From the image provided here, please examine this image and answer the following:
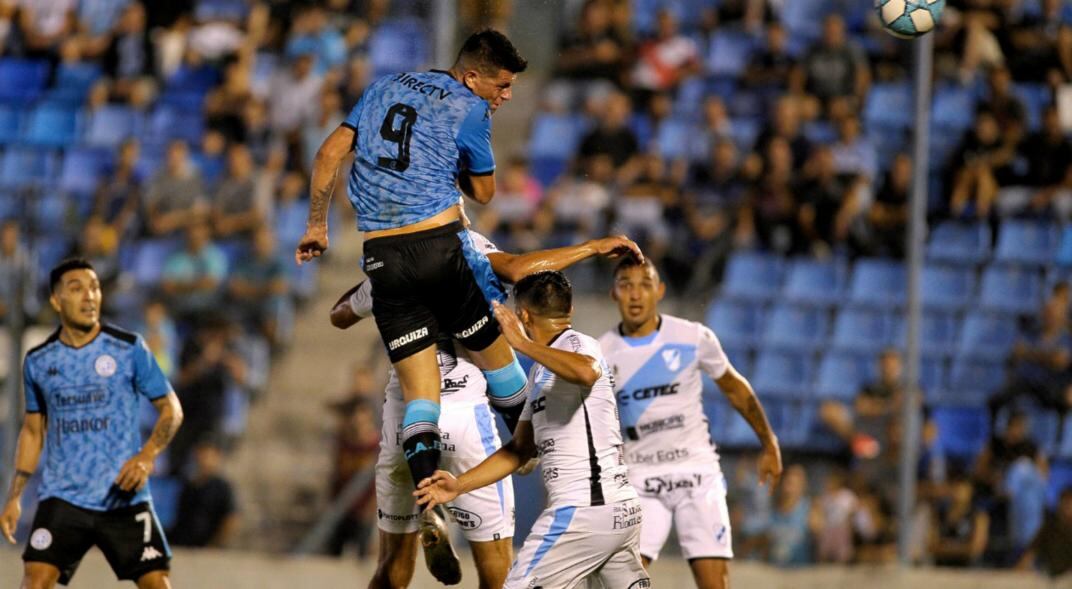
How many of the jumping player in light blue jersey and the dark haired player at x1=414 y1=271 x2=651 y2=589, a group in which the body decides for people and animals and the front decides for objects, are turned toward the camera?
0

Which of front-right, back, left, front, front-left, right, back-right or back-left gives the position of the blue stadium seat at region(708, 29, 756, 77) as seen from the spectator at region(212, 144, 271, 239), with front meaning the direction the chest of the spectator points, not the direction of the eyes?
left

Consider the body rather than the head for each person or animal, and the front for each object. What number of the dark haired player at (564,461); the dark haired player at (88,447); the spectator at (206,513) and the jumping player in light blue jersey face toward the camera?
2

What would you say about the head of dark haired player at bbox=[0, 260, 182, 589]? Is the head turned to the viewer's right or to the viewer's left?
to the viewer's right

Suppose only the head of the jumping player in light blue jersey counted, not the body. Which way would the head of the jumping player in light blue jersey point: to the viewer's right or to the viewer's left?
to the viewer's right

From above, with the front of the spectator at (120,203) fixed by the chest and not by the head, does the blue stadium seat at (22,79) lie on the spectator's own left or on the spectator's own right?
on the spectator's own right

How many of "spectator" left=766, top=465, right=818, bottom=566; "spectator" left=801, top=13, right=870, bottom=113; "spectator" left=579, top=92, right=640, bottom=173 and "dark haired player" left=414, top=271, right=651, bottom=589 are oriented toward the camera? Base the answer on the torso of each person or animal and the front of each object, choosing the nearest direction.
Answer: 3

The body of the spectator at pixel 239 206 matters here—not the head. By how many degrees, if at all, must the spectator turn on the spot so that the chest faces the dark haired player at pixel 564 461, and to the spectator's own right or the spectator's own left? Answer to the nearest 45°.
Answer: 0° — they already face them
